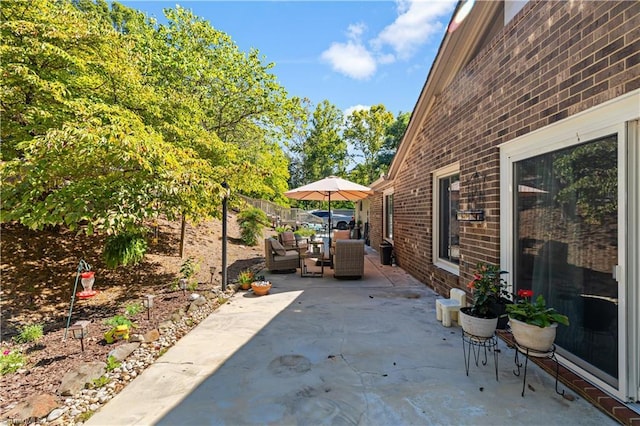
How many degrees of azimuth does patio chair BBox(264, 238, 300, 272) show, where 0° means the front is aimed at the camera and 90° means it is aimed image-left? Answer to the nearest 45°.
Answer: approximately 270°

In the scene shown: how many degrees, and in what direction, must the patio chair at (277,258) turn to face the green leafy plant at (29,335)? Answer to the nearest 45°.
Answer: approximately 135° to its right

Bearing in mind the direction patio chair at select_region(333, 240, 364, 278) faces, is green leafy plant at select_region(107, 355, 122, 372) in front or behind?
behind

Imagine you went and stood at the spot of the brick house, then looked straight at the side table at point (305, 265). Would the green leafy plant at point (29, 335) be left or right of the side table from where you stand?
left

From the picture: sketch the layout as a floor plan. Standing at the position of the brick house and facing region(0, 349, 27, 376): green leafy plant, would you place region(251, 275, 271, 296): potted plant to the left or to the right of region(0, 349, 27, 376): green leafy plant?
right

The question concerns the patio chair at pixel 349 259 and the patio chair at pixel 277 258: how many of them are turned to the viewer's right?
1

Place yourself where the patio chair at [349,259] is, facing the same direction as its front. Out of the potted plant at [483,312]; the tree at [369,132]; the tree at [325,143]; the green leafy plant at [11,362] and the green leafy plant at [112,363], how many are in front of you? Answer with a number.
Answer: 2

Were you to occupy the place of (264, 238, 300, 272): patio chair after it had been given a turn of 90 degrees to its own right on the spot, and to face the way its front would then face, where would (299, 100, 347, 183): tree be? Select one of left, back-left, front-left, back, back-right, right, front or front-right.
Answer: back

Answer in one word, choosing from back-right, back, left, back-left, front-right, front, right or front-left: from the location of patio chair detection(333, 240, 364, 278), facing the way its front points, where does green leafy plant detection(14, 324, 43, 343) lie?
back-left

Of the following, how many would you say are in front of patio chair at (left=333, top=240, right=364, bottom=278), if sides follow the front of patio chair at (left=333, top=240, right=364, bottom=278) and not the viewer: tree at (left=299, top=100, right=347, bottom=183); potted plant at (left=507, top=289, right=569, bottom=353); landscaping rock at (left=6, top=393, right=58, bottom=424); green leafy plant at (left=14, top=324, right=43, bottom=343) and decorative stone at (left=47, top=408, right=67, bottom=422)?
1

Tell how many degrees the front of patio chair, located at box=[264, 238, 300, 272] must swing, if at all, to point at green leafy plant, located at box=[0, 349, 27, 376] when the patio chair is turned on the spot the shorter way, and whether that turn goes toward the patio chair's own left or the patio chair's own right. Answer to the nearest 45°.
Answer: approximately 135° to the patio chair's own right

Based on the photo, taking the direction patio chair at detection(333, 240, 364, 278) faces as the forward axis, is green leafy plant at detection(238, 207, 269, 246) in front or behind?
in front

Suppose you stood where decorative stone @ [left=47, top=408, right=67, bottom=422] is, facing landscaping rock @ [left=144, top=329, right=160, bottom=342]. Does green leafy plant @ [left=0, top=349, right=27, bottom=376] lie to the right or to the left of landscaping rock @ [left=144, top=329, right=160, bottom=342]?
left

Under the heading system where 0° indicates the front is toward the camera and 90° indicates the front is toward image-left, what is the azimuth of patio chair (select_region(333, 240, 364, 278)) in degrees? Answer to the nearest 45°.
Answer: approximately 180°

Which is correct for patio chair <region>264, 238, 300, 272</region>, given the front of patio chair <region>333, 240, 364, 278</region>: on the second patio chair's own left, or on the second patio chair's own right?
on the second patio chair's own left
